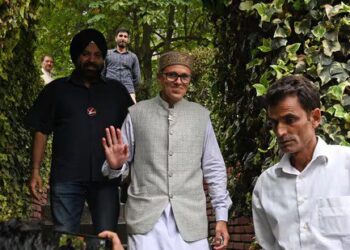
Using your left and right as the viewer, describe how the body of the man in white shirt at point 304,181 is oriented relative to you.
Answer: facing the viewer and to the left of the viewer

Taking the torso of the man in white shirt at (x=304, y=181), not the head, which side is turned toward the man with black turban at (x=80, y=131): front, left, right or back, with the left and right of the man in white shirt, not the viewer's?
right

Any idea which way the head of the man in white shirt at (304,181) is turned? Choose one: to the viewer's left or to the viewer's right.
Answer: to the viewer's left

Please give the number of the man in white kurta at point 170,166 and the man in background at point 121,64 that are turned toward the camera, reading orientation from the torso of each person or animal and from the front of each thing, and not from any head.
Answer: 2

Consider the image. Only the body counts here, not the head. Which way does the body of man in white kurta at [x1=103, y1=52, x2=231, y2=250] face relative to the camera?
toward the camera

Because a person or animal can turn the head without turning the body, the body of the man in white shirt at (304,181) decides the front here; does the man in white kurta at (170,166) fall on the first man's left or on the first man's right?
on the first man's right

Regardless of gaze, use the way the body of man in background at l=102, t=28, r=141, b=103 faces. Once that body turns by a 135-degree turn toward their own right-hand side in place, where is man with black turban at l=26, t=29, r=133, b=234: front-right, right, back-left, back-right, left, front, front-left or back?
back-left

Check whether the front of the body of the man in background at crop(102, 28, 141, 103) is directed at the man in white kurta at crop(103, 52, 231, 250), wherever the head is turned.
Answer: yes

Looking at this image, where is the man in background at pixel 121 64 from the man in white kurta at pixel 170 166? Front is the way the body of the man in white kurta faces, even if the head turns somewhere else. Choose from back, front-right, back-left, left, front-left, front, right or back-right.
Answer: back

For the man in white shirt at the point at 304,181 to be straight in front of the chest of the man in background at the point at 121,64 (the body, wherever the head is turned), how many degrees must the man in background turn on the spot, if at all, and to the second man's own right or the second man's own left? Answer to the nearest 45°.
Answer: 0° — they already face them
